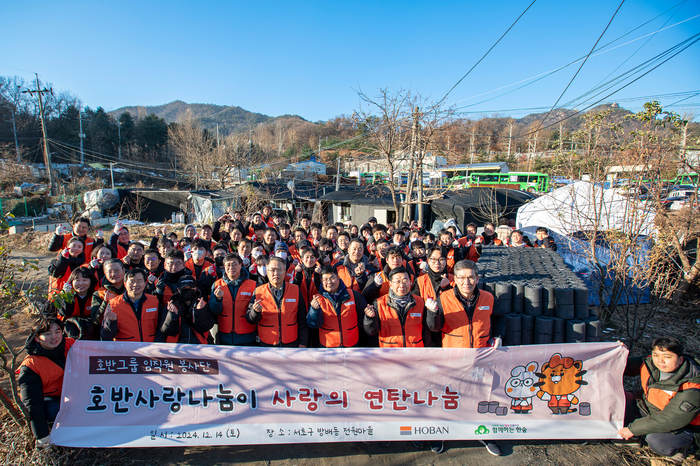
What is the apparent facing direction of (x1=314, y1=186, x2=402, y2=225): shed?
toward the camera

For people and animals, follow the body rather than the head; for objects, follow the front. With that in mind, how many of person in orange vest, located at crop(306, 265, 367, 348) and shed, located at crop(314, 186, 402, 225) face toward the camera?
2

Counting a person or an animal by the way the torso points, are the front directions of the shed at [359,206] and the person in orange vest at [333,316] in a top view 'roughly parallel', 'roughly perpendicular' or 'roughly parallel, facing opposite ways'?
roughly parallel

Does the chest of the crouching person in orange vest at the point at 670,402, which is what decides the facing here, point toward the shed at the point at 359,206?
no

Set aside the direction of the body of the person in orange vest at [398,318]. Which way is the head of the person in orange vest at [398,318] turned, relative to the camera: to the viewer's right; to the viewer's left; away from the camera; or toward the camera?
toward the camera

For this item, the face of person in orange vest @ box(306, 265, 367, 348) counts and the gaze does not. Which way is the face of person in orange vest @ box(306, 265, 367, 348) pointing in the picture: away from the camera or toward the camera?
toward the camera

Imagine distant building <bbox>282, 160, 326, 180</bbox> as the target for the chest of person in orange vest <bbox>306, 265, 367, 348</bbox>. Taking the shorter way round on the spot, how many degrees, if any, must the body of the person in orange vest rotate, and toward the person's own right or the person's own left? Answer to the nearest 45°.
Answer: approximately 180°

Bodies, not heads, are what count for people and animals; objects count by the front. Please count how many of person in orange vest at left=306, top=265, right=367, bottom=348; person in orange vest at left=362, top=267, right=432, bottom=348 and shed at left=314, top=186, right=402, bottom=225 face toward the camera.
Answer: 3

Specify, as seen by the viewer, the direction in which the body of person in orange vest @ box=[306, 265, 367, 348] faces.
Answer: toward the camera

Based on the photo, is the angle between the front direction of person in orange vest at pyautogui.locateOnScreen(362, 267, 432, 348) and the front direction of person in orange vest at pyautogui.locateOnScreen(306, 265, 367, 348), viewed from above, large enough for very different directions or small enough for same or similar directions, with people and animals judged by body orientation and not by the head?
same or similar directions

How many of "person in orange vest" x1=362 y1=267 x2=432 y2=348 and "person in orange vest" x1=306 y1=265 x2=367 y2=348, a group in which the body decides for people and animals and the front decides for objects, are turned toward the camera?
2

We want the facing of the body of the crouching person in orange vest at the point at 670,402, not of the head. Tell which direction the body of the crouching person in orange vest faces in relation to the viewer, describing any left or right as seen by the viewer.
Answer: facing the viewer and to the left of the viewer

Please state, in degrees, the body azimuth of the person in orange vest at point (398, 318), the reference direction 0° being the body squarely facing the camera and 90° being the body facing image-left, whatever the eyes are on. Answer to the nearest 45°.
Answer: approximately 0°

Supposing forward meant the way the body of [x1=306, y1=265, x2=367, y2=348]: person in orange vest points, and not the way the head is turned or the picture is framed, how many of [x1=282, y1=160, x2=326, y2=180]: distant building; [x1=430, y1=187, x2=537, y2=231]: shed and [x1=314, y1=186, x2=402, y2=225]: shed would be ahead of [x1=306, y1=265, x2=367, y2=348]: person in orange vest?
0

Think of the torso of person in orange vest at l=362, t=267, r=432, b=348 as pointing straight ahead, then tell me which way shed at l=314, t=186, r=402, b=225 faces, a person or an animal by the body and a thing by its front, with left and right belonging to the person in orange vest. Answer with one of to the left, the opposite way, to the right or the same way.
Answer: the same way

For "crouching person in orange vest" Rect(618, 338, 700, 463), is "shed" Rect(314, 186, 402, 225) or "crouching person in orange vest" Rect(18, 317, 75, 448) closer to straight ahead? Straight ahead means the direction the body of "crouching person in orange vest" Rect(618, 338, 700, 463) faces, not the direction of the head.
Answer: the crouching person in orange vest

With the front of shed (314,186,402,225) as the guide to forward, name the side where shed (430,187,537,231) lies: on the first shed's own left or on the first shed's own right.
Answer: on the first shed's own left

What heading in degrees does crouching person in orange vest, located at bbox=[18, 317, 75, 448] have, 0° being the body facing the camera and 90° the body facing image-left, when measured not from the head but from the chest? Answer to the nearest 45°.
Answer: approximately 315°

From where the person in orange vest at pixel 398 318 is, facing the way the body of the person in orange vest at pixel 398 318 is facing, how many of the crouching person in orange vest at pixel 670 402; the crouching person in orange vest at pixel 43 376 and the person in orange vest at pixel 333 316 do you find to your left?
1

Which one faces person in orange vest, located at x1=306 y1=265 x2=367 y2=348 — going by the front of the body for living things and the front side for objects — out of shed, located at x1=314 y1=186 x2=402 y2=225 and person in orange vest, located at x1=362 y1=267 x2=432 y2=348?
the shed
